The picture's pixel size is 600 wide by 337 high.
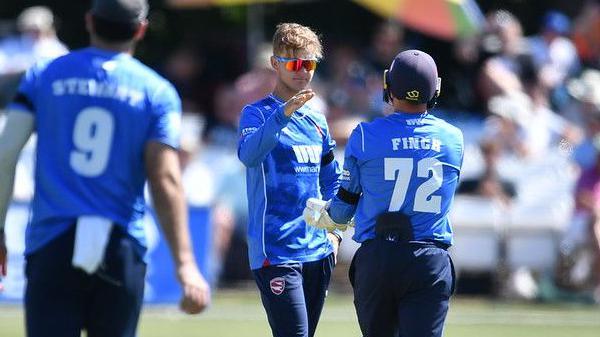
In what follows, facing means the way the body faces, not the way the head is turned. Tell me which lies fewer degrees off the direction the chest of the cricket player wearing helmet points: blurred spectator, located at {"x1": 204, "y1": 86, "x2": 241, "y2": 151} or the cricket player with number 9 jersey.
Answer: the blurred spectator

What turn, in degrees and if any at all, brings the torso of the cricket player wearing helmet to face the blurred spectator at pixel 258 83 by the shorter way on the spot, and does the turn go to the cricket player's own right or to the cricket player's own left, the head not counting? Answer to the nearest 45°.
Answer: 0° — they already face them

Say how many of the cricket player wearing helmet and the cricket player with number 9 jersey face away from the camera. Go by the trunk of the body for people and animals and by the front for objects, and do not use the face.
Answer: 2

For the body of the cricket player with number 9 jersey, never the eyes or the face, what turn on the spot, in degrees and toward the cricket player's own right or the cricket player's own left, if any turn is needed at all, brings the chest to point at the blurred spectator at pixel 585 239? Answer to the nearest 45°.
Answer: approximately 45° to the cricket player's own right

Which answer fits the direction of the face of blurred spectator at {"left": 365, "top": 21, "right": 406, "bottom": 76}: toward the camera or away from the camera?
toward the camera

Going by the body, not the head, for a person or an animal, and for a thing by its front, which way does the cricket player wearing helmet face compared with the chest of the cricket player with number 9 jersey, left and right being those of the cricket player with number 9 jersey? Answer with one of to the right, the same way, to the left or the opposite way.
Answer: the same way

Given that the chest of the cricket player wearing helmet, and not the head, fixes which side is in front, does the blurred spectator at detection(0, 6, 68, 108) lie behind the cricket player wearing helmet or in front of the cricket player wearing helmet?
in front

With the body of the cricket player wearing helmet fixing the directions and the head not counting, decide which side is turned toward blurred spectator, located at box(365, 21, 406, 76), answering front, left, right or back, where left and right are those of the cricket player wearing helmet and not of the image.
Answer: front

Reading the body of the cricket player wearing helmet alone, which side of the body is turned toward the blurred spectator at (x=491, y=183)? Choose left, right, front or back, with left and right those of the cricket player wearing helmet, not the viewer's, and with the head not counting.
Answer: front

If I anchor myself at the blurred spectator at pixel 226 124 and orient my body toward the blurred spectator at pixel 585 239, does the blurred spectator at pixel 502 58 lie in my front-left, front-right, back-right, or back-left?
front-left

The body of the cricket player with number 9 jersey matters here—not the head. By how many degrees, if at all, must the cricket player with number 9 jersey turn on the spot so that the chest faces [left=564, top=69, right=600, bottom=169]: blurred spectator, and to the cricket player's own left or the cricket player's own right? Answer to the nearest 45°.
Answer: approximately 45° to the cricket player's own right

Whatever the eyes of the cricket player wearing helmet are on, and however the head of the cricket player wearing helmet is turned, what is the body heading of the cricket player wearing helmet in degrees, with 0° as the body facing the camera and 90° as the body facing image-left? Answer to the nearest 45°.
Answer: approximately 180°

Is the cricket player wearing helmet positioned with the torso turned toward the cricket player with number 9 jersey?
no

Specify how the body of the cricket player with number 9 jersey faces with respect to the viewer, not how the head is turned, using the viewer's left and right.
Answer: facing away from the viewer

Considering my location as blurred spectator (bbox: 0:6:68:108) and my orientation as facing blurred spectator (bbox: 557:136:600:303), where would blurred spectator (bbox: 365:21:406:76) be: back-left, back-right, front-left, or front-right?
front-left

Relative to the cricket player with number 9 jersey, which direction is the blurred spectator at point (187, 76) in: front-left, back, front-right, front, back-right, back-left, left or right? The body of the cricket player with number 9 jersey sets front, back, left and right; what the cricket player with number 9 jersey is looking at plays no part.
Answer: front
